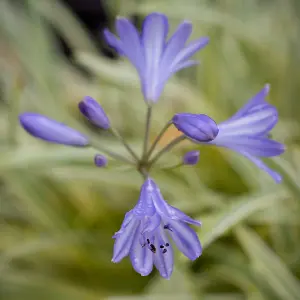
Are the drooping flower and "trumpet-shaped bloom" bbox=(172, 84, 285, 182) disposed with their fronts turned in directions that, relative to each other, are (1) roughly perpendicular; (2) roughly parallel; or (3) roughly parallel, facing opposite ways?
roughly perpendicular

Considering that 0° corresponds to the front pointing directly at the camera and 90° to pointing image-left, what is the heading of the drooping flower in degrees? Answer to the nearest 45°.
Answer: approximately 0°

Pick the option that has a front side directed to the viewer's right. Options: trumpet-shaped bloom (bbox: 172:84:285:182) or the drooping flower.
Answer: the trumpet-shaped bloom

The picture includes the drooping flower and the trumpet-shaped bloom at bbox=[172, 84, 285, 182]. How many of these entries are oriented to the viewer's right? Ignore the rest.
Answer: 1

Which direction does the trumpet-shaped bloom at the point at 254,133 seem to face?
to the viewer's right
